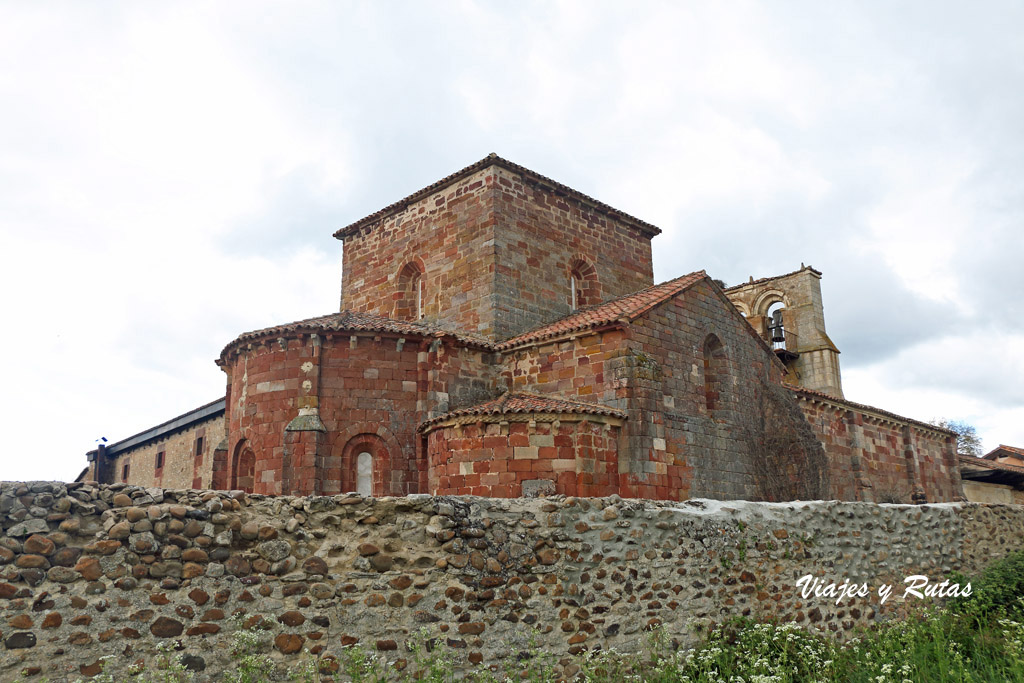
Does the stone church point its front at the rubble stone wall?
no

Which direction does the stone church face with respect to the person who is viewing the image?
facing away from the viewer and to the right of the viewer
